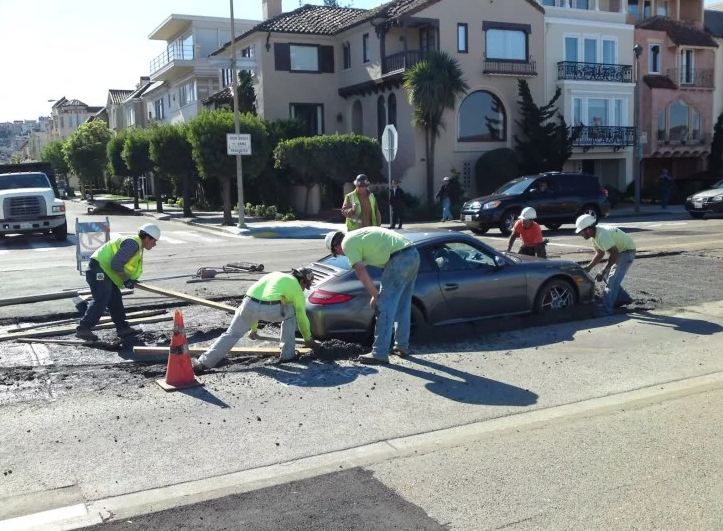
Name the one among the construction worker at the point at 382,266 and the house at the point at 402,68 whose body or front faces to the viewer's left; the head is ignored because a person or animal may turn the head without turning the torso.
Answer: the construction worker

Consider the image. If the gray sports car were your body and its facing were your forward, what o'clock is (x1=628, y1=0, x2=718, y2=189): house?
The house is roughly at 11 o'clock from the gray sports car.

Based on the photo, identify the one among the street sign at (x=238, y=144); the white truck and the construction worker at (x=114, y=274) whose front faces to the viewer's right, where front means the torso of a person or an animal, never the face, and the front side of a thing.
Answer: the construction worker

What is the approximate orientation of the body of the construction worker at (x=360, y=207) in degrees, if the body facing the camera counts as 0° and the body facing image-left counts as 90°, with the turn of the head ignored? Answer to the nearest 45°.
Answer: approximately 0°

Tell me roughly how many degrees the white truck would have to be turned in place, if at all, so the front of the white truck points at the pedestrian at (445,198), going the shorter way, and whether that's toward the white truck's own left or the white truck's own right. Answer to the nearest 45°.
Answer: approximately 90° to the white truck's own left

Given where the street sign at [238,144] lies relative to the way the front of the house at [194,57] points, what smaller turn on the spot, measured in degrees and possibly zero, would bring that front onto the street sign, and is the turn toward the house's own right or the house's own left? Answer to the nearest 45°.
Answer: approximately 45° to the house's own left

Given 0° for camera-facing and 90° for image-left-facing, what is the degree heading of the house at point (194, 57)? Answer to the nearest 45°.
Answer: approximately 45°

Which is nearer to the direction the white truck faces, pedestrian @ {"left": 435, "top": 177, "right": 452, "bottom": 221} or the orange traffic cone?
the orange traffic cone

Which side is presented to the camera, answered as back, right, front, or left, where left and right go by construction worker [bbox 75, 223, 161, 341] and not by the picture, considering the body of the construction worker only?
right
